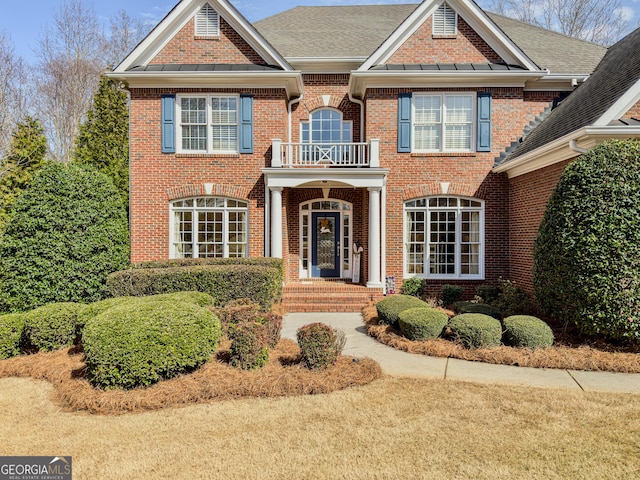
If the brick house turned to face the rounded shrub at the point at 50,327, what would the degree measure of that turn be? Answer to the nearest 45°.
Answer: approximately 45° to its right

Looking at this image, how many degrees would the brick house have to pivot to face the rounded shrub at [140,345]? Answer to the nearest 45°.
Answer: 0° — it already faces it

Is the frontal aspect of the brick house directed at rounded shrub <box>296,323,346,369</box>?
yes

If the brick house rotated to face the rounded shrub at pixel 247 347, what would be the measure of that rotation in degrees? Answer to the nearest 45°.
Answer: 0° — it already faces it

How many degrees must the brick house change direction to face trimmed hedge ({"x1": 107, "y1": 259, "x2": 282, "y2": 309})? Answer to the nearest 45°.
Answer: approximately 45° to its right

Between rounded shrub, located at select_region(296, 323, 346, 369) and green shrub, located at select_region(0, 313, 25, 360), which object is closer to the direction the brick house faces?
the rounded shrub

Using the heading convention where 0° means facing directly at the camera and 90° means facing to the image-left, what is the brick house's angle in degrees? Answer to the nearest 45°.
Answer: approximately 0°
